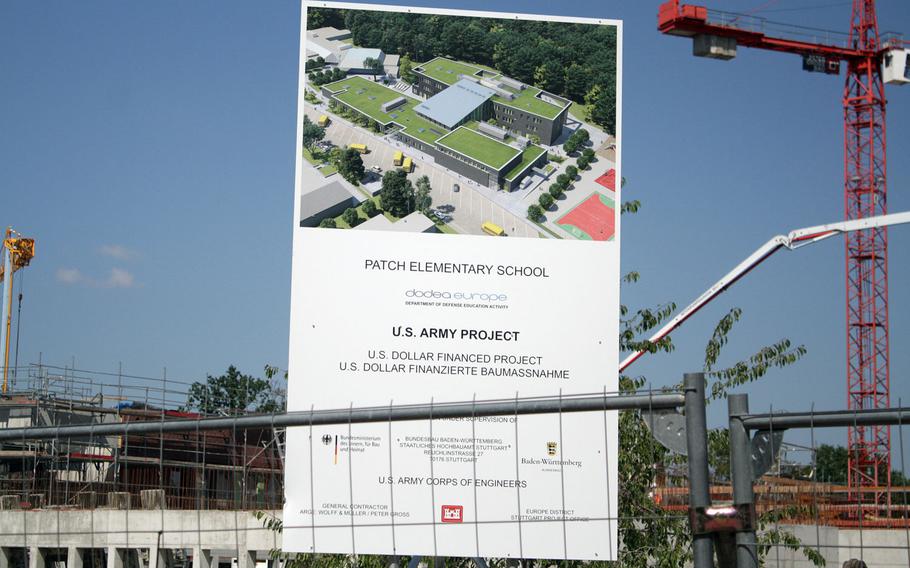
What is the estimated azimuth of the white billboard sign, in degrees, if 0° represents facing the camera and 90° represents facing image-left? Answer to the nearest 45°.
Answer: approximately 0°

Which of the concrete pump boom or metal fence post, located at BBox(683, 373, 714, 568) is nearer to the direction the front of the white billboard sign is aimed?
the metal fence post

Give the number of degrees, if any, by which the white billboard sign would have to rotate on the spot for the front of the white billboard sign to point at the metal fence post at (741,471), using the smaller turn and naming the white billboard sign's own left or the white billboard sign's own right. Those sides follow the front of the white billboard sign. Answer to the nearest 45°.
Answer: approximately 45° to the white billboard sign's own left

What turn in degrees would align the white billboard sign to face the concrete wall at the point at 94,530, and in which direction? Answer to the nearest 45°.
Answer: approximately 90° to its right

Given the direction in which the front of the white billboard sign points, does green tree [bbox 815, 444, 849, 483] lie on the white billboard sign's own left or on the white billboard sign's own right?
on the white billboard sign's own left

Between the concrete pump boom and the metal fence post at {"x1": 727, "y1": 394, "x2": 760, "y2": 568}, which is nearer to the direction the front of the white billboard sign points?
the metal fence post

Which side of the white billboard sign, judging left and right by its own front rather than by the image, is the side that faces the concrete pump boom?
back
